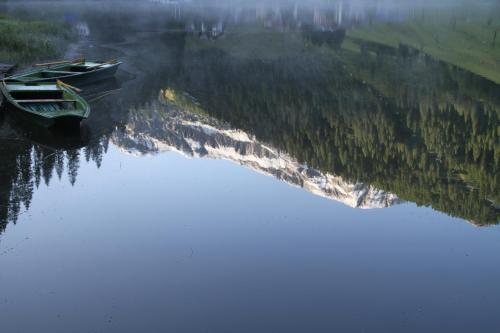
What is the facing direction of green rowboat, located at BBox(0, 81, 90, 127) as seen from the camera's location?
facing the viewer and to the right of the viewer
